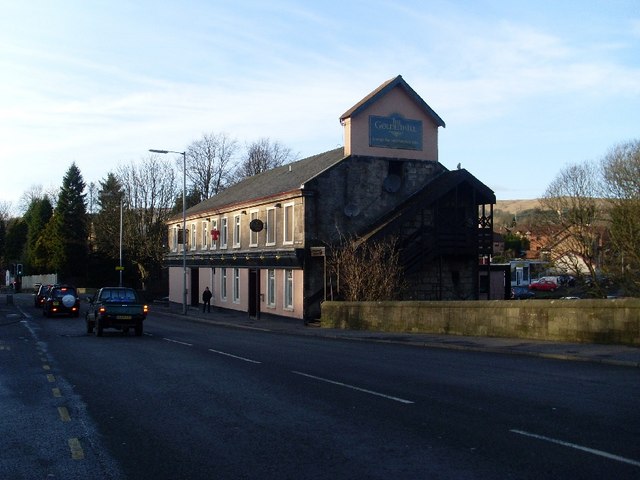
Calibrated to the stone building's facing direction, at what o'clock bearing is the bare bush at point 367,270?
The bare bush is roughly at 11 o'clock from the stone building.

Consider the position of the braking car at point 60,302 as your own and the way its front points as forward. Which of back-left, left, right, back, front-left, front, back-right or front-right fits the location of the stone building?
back-right

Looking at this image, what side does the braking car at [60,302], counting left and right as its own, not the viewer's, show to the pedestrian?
right

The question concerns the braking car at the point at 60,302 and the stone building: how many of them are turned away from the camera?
1

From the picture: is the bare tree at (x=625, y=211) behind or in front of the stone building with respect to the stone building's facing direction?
behind

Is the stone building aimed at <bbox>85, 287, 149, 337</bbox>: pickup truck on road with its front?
no

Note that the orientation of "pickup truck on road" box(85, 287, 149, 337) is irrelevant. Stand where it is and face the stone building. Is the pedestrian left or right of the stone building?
left

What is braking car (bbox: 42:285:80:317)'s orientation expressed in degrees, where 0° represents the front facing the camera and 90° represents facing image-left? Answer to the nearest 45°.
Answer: approximately 180°

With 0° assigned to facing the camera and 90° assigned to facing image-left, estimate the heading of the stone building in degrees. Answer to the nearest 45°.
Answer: approximately 45°

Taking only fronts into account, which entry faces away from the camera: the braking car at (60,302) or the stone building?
the braking car

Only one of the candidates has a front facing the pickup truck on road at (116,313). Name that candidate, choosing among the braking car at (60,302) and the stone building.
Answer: the stone building

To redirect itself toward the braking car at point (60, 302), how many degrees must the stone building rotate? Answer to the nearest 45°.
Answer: approximately 45° to its right
